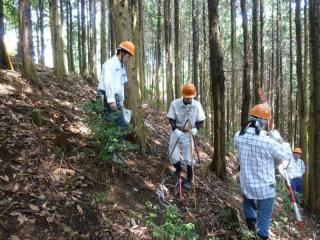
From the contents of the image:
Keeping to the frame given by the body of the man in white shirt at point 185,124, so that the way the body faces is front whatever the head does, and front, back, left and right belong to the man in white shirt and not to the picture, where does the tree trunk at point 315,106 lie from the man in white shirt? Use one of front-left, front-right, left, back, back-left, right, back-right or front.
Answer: back-left

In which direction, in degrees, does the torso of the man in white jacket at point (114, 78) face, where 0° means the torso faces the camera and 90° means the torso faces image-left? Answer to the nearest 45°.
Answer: approximately 315°

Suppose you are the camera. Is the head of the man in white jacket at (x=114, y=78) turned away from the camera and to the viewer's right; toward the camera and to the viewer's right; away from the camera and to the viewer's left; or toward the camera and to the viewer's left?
toward the camera and to the viewer's right

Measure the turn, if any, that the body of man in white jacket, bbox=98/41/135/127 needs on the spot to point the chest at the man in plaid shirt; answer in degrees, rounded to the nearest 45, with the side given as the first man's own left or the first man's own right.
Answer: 0° — they already face them

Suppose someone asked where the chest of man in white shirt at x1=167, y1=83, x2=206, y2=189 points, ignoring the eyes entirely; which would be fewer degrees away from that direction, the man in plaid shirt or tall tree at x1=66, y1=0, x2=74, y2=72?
the man in plaid shirt

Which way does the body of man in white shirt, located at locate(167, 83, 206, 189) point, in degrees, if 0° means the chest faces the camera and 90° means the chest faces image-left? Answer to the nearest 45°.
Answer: approximately 0°

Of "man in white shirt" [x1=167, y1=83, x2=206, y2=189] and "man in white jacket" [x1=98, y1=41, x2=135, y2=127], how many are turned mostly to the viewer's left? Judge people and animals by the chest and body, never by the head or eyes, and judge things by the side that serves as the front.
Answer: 0

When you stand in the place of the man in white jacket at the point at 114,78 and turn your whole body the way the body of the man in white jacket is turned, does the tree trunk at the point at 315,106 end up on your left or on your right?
on your left
